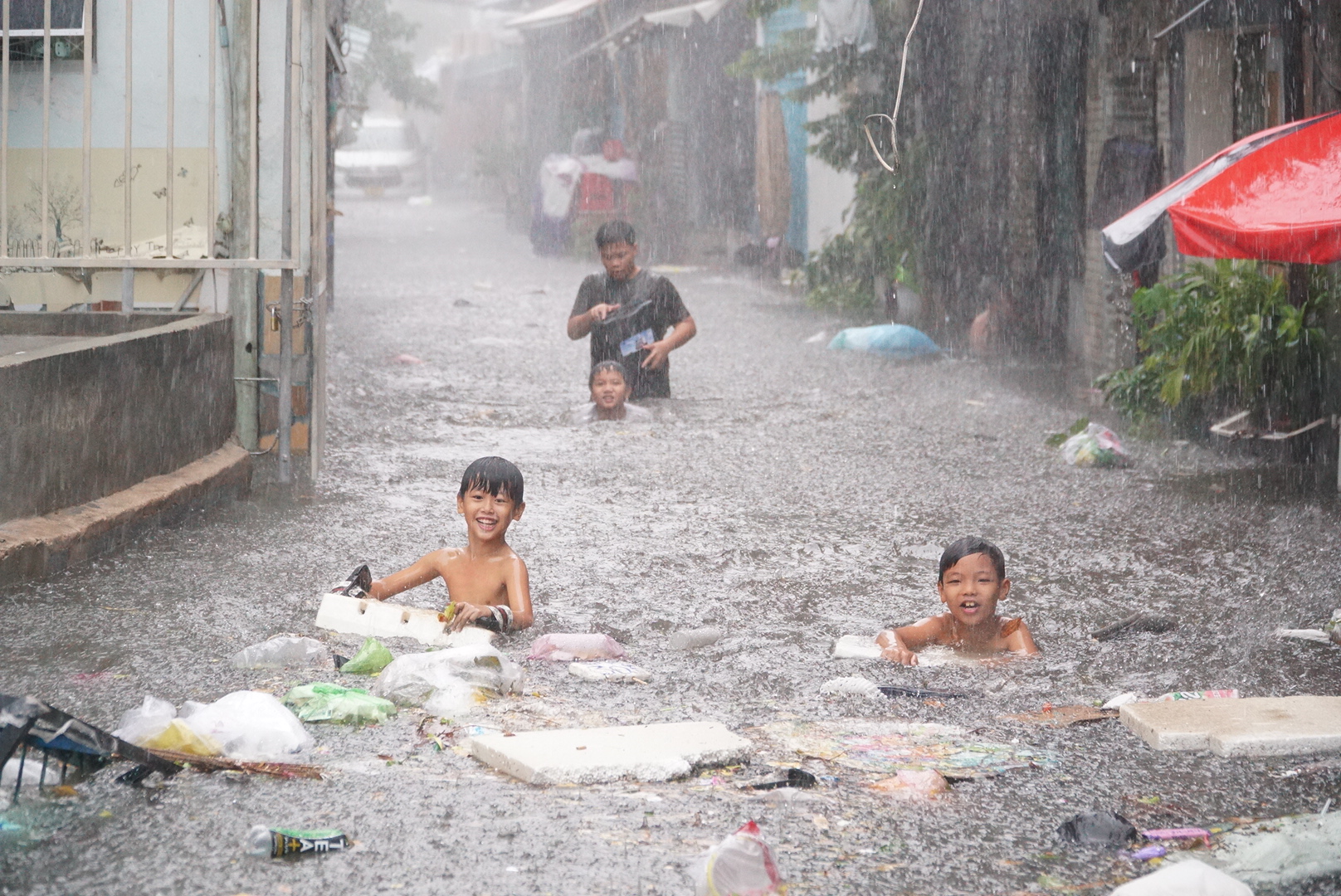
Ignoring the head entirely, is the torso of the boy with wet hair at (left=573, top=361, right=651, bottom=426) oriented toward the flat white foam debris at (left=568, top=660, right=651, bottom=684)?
yes

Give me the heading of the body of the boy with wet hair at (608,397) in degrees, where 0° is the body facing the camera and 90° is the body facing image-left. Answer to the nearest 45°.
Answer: approximately 0°
